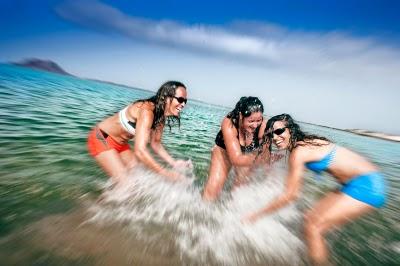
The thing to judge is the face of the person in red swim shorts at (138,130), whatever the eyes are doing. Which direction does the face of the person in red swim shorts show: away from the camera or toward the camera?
toward the camera

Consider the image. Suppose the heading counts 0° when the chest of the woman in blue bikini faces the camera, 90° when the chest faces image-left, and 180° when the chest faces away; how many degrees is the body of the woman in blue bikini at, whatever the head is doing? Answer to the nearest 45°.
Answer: approximately 90°

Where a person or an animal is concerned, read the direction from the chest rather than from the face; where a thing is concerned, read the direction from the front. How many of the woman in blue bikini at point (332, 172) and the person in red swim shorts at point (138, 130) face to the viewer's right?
1

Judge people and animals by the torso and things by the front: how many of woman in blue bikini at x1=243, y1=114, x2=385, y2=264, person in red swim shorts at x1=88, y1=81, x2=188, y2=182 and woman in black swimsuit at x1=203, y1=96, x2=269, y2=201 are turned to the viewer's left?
1

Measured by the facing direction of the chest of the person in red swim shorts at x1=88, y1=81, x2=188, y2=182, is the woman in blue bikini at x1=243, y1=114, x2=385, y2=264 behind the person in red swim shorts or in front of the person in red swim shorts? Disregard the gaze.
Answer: in front

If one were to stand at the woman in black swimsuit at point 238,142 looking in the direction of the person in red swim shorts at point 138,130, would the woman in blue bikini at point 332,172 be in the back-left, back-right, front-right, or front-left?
back-left

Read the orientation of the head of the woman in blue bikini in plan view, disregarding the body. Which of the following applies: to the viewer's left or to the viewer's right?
to the viewer's left

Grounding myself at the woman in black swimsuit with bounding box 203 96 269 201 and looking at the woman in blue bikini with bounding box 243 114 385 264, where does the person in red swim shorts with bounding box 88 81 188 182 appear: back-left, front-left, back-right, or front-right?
back-right

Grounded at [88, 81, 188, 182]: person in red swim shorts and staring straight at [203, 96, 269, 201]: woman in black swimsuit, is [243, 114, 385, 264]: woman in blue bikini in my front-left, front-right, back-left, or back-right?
front-right

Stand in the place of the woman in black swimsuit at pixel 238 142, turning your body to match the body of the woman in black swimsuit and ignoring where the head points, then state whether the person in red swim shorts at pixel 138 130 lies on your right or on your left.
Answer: on your right

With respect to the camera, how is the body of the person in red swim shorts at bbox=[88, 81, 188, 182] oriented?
to the viewer's right

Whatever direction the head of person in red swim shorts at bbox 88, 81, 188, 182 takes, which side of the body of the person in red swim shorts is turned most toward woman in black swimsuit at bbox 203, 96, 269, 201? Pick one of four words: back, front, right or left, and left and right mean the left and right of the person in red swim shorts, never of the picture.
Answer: front

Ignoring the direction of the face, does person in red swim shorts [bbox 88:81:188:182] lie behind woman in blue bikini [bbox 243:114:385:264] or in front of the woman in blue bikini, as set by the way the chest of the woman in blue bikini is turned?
in front
